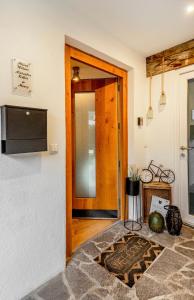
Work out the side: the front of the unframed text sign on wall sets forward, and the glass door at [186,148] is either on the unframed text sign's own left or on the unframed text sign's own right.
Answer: on the unframed text sign's own left

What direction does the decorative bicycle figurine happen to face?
to the viewer's left

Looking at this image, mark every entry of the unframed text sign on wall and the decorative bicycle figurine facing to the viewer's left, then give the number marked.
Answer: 1

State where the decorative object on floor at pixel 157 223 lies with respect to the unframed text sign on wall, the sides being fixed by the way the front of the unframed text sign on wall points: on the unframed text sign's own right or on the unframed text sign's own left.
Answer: on the unframed text sign's own left

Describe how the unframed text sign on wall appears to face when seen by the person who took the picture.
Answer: facing the viewer and to the right of the viewer

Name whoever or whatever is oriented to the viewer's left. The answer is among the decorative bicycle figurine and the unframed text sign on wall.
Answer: the decorative bicycle figurine
